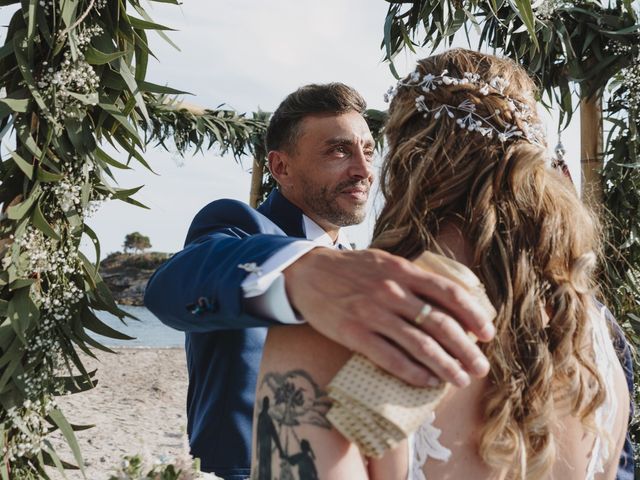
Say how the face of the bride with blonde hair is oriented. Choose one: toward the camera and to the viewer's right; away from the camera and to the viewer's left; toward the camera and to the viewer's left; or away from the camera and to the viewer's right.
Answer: away from the camera and to the viewer's left

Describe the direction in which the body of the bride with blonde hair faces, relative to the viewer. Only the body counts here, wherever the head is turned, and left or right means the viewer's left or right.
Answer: facing away from the viewer and to the left of the viewer

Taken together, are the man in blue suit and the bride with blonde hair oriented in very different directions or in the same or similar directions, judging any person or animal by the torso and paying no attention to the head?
very different directions

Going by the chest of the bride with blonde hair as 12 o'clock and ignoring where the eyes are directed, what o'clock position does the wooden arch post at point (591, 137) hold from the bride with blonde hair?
The wooden arch post is roughly at 2 o'clock from the bride with blonde hair.

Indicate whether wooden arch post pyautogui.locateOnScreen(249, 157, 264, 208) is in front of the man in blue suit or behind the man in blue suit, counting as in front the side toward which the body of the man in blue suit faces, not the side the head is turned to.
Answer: behind

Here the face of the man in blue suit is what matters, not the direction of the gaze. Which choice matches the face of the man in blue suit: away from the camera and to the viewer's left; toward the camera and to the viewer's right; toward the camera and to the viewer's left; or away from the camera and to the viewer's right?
toward the camera and to the viewer's right

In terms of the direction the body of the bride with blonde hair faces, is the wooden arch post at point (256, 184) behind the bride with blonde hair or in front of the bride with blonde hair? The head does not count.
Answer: in front

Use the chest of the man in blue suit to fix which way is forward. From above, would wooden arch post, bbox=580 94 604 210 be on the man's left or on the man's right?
on the man's left
